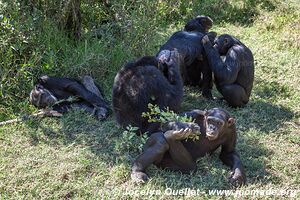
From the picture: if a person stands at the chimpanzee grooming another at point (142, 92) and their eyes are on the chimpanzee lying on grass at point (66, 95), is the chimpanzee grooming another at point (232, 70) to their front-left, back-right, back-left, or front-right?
back-right

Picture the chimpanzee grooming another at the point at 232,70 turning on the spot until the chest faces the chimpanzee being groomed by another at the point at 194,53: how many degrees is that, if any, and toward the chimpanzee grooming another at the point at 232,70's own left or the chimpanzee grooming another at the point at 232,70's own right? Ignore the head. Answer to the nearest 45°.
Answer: approximately 45° to the chimpanzee grooming another at the point at 232,70's own right

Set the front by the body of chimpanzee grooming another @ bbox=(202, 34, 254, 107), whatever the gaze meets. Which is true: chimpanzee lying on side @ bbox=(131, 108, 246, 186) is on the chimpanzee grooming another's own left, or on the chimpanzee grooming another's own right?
on the chimpanzee grooming another's own left

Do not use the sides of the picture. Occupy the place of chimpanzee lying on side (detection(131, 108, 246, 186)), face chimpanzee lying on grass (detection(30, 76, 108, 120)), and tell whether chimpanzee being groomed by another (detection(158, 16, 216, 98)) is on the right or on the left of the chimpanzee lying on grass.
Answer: right

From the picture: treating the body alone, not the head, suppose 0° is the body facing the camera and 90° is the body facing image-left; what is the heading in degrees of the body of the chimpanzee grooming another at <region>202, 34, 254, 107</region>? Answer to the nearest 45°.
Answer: approximately 90°

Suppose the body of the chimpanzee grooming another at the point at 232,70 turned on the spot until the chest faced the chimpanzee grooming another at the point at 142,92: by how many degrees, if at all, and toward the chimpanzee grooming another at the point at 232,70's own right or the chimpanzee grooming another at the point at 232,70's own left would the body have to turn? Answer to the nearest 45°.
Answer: approximately 45° to the chimpanzee grooming another at the point at 232,70's own left

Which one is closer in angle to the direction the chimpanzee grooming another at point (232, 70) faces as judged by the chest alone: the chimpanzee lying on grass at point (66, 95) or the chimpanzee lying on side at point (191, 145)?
the chimpanzee lying on grass
